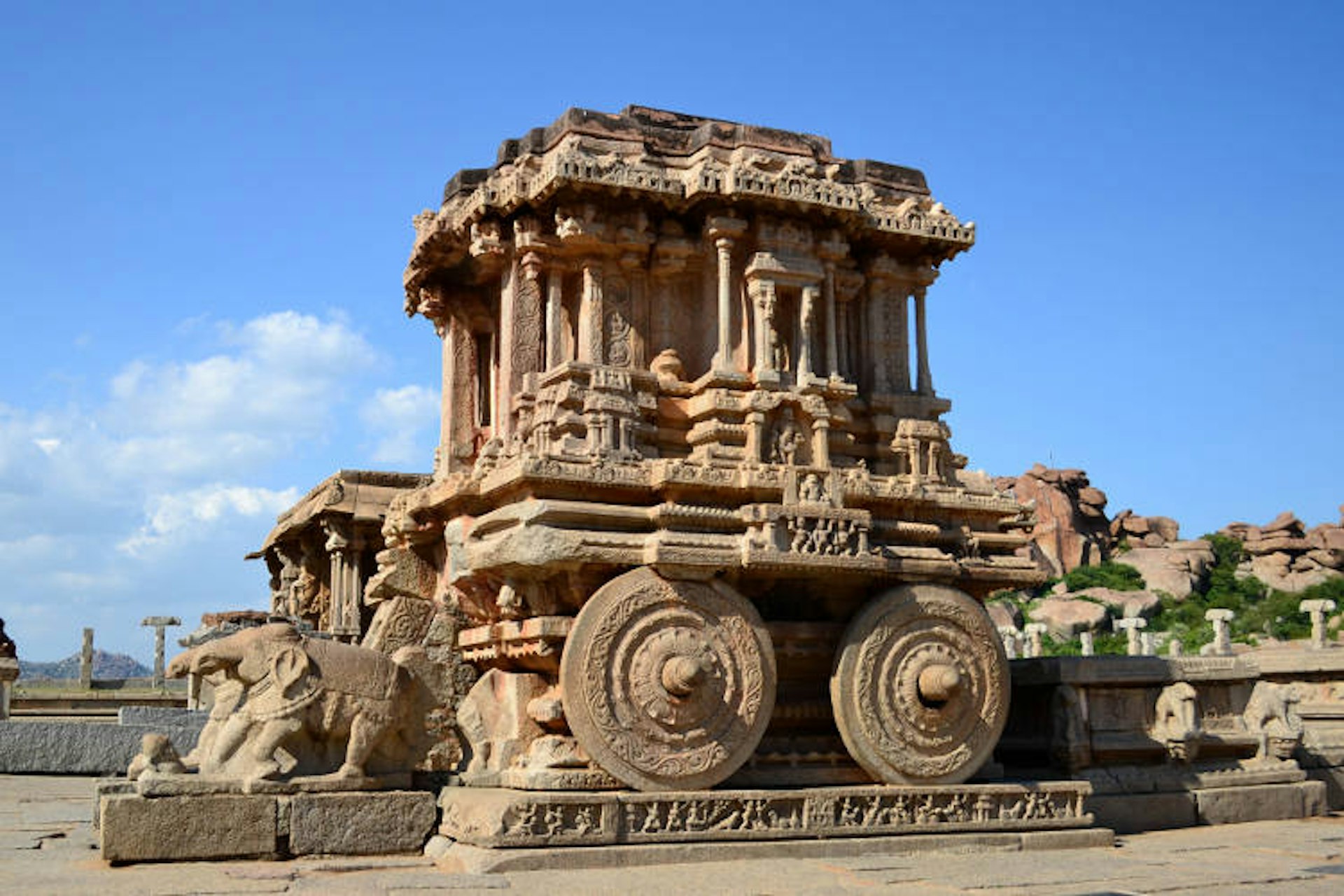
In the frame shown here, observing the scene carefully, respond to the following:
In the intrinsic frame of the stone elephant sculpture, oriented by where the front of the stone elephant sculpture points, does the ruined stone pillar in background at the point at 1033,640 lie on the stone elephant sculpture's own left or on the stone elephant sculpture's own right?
on the stone elephant sculpture's own right

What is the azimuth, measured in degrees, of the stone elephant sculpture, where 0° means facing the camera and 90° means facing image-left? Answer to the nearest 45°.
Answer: approximately 90°

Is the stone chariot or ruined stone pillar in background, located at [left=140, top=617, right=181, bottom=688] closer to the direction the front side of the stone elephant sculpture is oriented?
the ruined stone pillar in background

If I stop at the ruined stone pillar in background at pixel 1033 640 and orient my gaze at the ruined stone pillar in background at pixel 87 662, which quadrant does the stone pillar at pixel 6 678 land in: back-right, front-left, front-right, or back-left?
front-left

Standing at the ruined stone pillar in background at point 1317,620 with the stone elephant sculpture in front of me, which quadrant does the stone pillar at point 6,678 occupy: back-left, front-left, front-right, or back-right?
front-right

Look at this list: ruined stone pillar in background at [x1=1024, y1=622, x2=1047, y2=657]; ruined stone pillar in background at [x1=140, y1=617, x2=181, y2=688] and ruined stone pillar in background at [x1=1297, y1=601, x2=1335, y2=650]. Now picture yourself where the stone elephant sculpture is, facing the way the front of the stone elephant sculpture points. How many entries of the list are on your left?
0

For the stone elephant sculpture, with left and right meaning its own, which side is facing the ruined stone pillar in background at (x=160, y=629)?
right

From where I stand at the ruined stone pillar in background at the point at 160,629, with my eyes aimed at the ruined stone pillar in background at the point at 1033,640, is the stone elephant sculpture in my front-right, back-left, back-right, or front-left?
front-right

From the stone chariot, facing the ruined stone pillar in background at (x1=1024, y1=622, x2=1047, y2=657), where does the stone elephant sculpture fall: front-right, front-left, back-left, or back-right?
back-left

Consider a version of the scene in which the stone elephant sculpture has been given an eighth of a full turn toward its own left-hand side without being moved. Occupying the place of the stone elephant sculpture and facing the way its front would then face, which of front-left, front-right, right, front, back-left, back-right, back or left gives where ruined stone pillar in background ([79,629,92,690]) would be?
back-right

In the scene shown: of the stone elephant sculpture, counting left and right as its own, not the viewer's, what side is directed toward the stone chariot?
back

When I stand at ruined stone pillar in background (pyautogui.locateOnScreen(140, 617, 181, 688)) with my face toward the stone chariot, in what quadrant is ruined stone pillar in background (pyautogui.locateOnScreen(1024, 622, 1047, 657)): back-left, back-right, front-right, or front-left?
front-left

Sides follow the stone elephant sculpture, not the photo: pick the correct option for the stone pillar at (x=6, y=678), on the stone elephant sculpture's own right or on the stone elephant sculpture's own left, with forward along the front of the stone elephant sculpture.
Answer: on the stone elephant sculpture's own right

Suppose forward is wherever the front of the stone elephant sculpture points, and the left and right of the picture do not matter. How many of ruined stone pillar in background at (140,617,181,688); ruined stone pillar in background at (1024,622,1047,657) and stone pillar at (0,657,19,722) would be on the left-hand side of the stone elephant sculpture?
0
